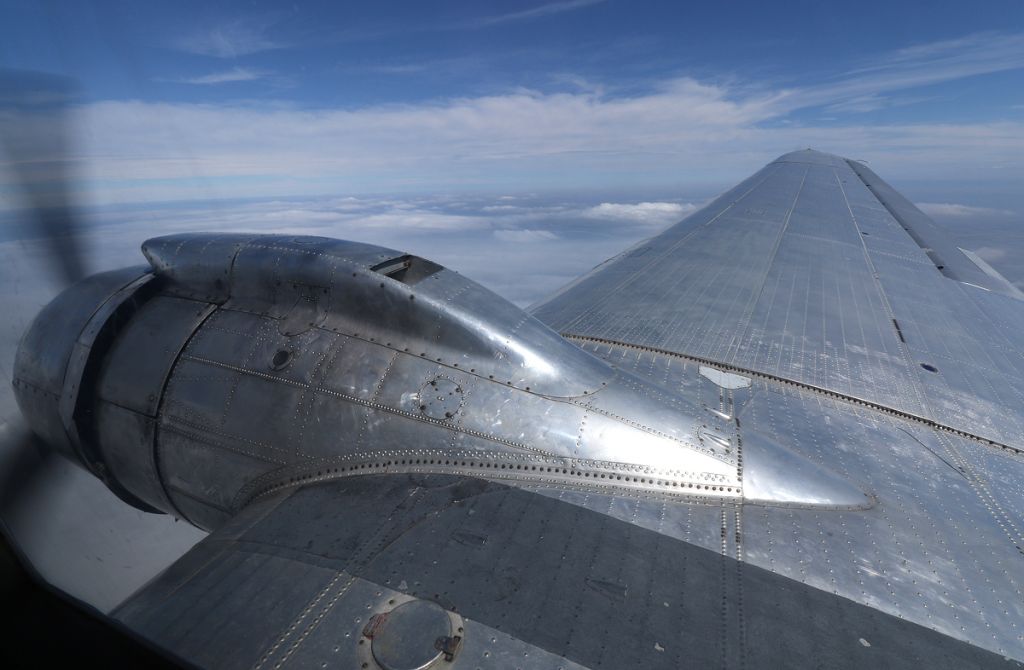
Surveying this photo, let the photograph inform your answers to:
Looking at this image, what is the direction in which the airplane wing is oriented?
to the viewer's left

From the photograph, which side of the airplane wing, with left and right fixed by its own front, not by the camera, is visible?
left
